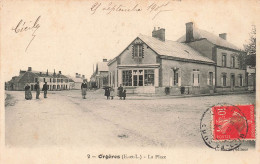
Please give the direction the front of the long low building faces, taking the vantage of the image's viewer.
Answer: facing the viewer and to the right of the viewer
